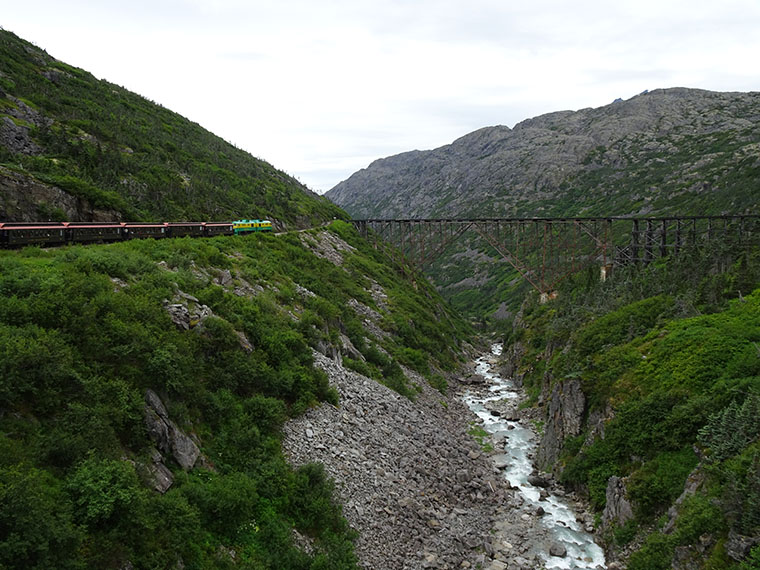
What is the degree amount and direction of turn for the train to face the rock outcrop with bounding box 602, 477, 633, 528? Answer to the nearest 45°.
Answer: approximately 90° to its right

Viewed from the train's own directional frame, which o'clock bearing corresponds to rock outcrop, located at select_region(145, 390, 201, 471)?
The rock outcrop is roughly at 4 o'clock from the train.

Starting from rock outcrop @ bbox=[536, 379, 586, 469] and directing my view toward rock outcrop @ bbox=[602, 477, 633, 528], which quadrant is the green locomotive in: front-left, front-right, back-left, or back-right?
back-right

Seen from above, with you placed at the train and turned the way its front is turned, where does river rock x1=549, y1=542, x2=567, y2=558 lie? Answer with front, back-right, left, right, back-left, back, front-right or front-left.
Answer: right

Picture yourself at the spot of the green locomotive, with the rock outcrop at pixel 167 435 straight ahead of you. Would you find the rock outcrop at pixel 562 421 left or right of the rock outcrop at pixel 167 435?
left

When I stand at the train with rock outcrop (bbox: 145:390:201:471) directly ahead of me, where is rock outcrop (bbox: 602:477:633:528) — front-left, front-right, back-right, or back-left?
front-left

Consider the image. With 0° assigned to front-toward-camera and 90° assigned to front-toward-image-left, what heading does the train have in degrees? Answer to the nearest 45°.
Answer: approximately 225°

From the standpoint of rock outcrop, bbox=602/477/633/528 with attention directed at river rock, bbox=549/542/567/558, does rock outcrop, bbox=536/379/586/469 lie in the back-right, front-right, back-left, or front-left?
back-right

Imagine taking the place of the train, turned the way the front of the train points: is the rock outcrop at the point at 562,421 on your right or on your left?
on your right
